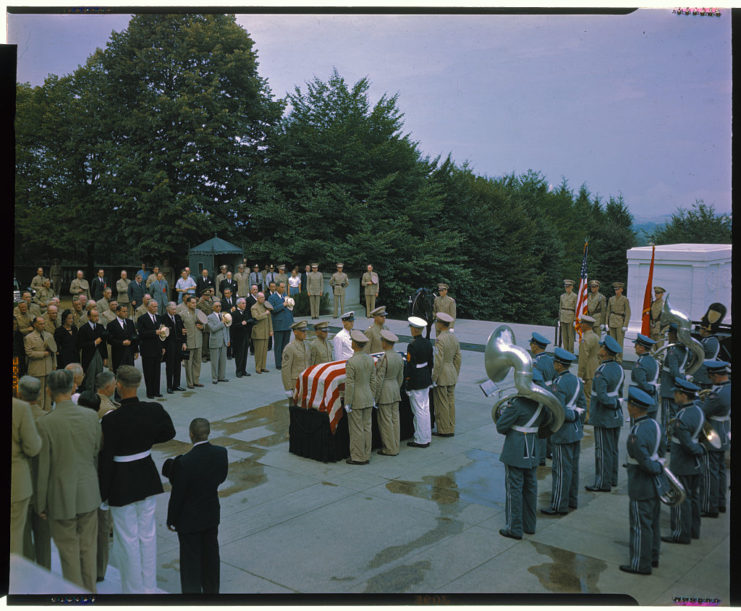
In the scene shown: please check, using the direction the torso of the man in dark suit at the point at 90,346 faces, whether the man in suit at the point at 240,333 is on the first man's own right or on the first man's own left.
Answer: on the first man's own left

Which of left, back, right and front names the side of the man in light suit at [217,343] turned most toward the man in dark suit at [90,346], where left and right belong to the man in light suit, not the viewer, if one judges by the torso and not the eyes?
right

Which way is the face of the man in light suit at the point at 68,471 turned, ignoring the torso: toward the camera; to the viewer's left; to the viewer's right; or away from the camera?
away from the camera

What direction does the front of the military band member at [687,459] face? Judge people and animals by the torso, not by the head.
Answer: to the viewer's left

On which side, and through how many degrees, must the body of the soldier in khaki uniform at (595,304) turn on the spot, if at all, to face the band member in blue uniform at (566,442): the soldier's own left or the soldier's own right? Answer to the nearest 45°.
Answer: approximately 45° to the soldier's own left

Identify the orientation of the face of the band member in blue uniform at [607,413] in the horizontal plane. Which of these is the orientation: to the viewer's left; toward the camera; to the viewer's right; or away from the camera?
to the viewer's left

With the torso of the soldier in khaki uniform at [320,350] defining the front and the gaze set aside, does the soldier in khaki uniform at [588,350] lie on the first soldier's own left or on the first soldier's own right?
on the first soldier's own left

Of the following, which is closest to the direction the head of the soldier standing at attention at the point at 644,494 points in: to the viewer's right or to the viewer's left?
to the viewer's left

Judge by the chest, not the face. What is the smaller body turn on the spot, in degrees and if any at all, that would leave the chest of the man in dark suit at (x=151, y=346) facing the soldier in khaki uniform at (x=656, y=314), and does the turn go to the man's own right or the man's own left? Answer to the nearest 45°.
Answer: approximately 45° to the man's own left

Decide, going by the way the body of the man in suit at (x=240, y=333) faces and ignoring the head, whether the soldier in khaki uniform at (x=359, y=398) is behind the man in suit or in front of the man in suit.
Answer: in front

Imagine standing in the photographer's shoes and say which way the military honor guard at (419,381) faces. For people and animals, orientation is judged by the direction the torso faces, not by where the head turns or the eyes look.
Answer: facing away from the viewer and to the left of the viewer

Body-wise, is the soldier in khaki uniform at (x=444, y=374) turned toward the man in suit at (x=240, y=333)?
yes

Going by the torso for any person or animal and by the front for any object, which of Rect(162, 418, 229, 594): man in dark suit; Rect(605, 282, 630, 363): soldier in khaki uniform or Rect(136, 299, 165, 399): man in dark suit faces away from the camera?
Rect(162, 418, 229, 594): man in dark suit

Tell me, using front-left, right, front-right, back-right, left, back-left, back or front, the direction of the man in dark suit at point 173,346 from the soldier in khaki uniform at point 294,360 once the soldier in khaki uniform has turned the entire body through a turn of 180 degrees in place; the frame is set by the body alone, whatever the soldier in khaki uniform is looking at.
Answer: front
